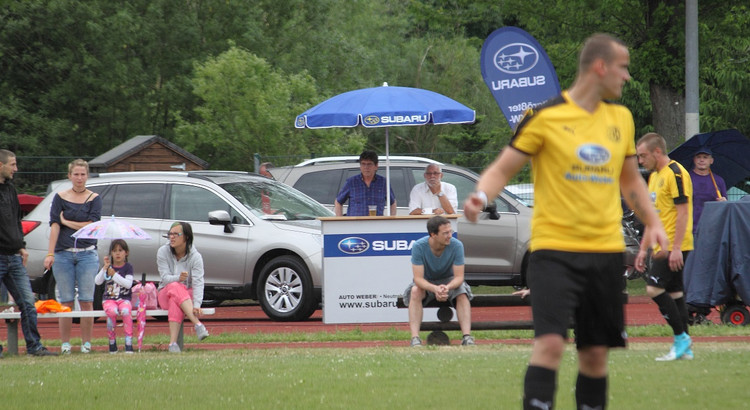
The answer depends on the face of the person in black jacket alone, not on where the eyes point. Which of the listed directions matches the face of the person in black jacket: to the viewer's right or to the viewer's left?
to the viewer's right

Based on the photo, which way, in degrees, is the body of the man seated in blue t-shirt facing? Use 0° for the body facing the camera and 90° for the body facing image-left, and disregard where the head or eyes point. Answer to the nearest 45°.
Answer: approximately 0°

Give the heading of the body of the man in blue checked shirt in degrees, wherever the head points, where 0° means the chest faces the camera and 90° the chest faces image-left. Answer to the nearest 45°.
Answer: approximately 0°

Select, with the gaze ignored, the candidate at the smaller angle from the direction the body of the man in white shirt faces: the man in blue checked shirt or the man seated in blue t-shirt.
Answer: the man seated in blue t-shirt
